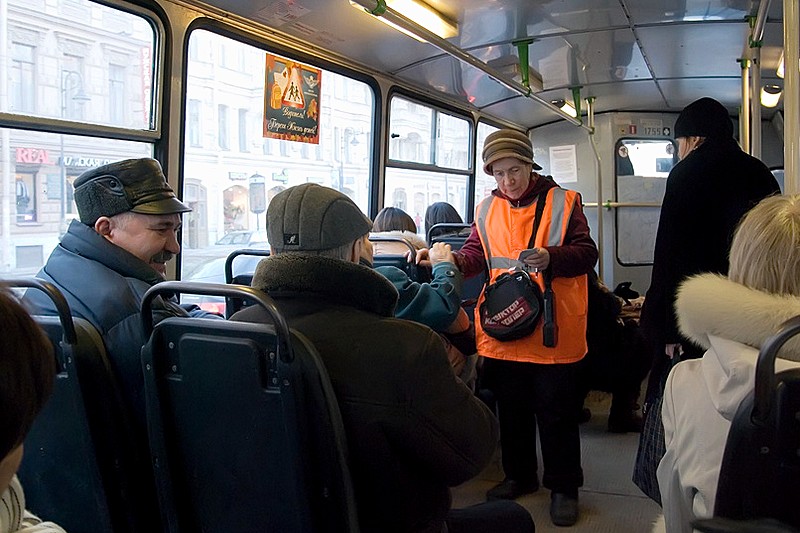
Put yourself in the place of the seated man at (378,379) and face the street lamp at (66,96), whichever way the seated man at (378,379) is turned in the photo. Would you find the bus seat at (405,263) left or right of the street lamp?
right

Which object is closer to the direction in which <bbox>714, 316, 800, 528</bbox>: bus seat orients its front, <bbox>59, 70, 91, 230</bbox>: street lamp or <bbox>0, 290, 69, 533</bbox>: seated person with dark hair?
the street lamp

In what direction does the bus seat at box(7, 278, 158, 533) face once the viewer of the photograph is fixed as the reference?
facing away from the viewer and to the right of the viewer

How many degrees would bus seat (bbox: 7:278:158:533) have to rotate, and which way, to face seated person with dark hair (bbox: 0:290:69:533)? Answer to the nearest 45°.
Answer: approximately 135° to its right

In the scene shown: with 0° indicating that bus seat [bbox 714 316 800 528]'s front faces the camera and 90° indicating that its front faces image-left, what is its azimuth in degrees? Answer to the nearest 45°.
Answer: approximately 180°

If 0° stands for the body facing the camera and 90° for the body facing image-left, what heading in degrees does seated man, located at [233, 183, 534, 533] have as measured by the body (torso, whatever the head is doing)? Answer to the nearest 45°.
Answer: approximately 225°
